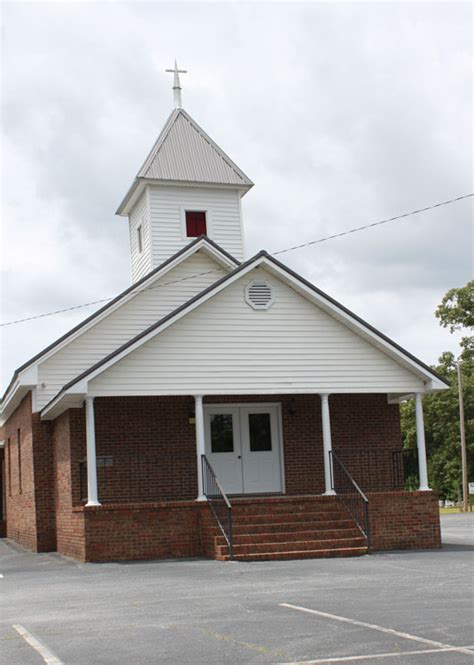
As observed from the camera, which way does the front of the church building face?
facing the viewer
